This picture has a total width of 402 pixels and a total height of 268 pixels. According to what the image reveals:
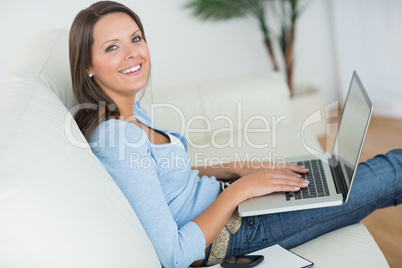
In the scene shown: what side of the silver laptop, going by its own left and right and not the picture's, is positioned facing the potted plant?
right

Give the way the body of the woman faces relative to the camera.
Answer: to the viewer's right

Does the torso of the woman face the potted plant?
no

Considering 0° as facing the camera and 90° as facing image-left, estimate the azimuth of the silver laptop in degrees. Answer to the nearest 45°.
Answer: approximately 90°
